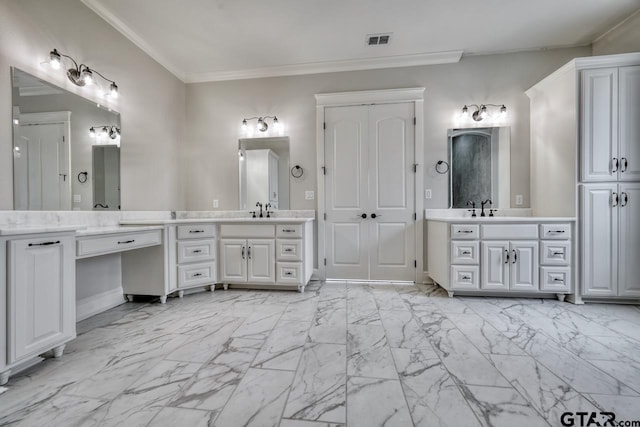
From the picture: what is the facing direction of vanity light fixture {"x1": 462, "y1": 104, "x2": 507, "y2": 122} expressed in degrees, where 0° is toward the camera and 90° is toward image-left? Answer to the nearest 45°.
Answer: approximately 315°

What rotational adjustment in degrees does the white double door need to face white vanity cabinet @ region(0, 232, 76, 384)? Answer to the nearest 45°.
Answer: approximately 45° to its right

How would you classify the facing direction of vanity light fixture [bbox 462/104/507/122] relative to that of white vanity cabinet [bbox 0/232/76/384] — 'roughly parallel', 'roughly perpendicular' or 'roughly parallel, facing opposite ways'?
roughly perpendicular

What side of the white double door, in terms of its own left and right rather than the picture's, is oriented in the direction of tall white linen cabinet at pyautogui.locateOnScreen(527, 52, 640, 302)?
left

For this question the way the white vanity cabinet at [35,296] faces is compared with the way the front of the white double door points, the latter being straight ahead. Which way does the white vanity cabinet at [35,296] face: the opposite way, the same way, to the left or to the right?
to the left

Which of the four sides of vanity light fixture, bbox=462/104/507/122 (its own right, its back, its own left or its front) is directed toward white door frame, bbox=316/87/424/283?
right

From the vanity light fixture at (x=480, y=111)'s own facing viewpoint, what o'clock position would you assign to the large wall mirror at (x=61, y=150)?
The large wall mirror is roughly at 3 o'clock from the vanity light fixture.

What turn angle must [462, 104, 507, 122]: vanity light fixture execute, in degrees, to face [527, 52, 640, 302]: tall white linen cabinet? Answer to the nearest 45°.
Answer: approximately 45° to its left

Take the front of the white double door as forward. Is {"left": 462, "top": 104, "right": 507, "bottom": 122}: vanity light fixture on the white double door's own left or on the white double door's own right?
on the white double door's own left

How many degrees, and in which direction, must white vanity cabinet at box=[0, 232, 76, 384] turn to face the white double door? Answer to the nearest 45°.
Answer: approximately 45° to its left
